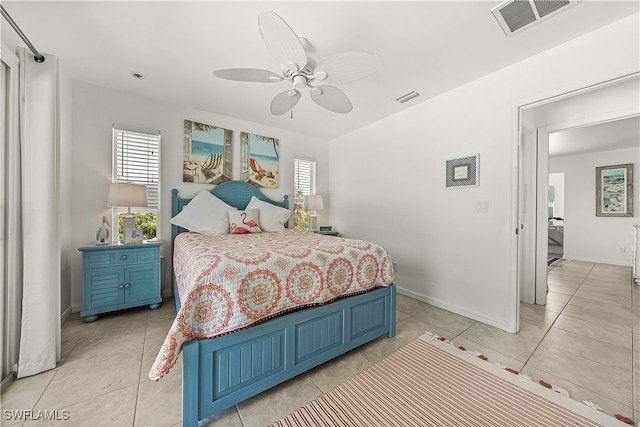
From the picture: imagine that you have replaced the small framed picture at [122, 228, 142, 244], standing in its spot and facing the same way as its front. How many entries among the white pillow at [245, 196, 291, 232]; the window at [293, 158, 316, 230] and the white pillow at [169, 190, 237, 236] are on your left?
3

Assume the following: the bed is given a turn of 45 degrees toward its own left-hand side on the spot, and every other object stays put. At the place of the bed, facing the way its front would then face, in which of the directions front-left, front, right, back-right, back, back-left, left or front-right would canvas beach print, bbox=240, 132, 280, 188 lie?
left

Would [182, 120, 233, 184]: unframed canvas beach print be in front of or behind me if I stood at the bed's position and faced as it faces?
behind

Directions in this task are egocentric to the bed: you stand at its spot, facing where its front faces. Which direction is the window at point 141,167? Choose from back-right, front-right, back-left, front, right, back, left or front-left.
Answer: back

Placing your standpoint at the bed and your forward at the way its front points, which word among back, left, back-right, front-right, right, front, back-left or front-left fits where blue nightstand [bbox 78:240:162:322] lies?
back

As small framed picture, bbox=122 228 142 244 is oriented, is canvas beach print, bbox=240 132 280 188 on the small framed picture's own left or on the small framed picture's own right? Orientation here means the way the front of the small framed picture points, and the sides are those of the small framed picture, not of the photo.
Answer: on the small framed picture's own left

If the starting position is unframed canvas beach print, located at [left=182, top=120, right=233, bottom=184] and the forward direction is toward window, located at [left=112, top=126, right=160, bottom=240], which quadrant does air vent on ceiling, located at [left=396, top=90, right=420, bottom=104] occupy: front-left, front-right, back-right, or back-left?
back-left

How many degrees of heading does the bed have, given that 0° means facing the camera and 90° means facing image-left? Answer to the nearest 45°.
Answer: approximately 315°
